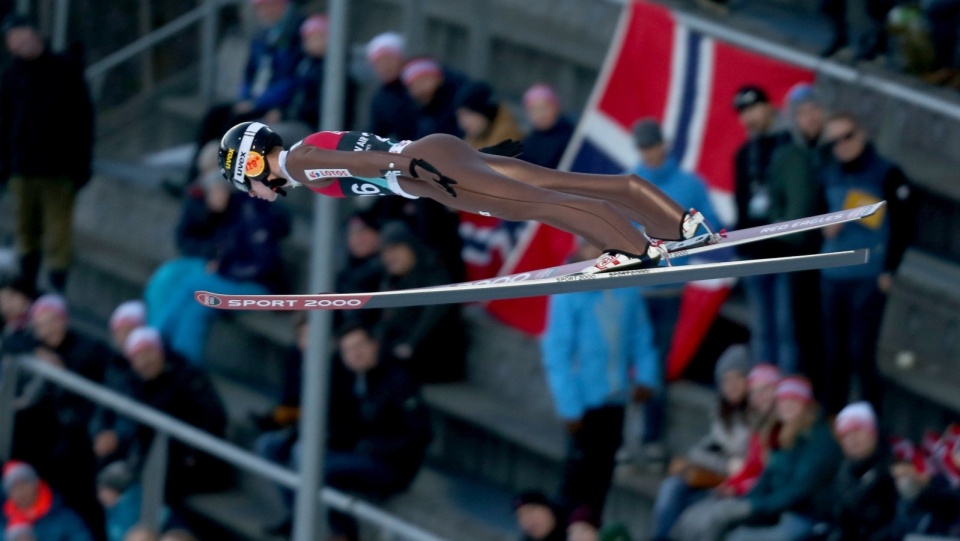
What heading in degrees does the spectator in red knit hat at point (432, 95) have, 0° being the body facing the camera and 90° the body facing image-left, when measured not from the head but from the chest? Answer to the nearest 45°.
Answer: approximately 45°

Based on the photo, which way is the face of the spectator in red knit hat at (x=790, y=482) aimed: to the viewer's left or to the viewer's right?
to the viewer's left

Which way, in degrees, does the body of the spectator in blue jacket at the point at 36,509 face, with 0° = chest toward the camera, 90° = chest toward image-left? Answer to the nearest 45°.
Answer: approximately 45°

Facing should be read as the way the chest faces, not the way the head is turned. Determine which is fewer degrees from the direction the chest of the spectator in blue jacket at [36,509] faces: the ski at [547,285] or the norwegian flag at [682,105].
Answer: the ski

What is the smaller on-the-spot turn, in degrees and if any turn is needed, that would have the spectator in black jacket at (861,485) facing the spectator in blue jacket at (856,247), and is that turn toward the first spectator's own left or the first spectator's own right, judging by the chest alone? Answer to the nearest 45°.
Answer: approximately 135° to the first spectator's own right

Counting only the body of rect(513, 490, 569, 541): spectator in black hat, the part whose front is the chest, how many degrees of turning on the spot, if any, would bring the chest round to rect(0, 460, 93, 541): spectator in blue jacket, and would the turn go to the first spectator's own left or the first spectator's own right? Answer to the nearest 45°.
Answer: approximately 45° to the first spectator's own right

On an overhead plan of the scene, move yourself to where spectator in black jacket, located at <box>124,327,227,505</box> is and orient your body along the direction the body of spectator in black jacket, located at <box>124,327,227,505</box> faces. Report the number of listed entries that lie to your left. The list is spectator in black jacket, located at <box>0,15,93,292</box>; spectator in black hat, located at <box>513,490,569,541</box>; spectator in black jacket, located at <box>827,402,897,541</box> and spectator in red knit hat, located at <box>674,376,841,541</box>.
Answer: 3

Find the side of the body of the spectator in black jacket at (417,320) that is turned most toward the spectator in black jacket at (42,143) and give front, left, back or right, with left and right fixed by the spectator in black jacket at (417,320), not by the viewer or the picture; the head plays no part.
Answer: right

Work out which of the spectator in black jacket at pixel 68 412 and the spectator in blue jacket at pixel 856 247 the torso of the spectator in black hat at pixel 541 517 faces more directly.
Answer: the spectator in black jacket

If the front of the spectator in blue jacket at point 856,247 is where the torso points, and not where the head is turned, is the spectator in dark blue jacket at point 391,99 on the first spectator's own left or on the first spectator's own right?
on the first spectator's own right

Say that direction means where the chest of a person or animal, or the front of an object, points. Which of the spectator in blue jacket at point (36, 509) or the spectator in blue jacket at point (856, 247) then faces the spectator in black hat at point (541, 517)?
the spectator in blue jacket at point (856, 247)
